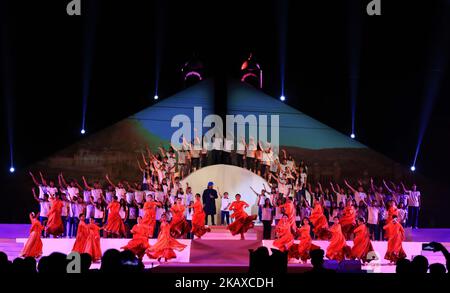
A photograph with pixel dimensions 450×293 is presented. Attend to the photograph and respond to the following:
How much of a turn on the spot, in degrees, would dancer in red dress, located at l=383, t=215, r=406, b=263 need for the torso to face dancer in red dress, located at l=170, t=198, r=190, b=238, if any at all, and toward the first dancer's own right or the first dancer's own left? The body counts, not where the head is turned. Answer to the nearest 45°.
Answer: approximately 90° to the first dancer's own right

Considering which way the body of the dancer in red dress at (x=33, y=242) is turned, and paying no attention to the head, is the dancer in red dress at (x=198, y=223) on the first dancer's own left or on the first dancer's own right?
on the first dancer's own left

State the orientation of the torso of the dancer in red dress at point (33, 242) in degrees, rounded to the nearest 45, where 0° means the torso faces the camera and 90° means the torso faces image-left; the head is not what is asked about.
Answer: approximately 315°

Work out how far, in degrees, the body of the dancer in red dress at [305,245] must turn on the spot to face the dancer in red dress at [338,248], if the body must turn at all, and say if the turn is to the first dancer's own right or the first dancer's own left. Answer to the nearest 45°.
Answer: approximately 135° to the first dancer's own left

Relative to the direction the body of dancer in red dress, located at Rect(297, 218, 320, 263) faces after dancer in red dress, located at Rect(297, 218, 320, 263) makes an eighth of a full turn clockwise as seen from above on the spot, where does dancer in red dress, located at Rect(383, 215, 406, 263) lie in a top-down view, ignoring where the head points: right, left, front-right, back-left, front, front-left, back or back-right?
back

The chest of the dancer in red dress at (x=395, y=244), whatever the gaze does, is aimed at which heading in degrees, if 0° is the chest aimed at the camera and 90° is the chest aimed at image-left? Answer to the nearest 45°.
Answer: approximately 0°

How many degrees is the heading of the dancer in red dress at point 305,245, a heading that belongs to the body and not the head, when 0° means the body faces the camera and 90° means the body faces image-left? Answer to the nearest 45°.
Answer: approximately 45°

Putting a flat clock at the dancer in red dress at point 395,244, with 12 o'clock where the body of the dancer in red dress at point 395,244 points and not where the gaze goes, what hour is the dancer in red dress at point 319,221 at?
the dancer in red dress at point 319,221 is roughly at 4 o'clock from the dancer in red dress at point 395,244.

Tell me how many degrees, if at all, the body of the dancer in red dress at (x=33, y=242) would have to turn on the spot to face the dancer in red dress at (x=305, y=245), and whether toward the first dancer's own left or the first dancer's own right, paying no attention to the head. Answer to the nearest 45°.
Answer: approximately 45° to the first dancer's own left

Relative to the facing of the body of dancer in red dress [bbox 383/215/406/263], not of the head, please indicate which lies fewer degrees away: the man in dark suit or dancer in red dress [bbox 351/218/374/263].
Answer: the dancer in red dress

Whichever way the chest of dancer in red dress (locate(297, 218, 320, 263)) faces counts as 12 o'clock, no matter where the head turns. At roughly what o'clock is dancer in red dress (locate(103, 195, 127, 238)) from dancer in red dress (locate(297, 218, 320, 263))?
dancer in red dress (locate(103, 195, 127, 238)) is roughly at 2 o'clock from dancer in red dress (locate(297, 218, 320, 263)).
